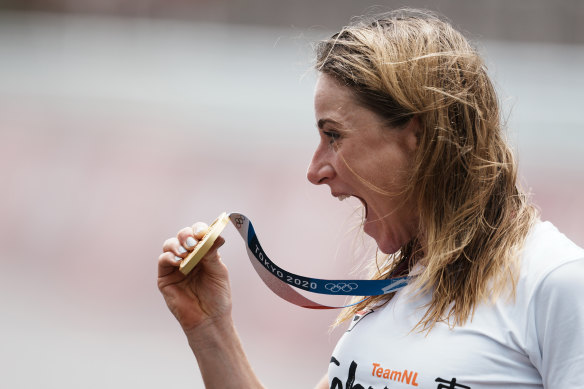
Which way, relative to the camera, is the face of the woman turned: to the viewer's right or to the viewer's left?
to the viewer's left

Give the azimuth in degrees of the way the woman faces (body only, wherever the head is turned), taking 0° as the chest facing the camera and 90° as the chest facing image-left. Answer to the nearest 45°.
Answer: approximately 45°
